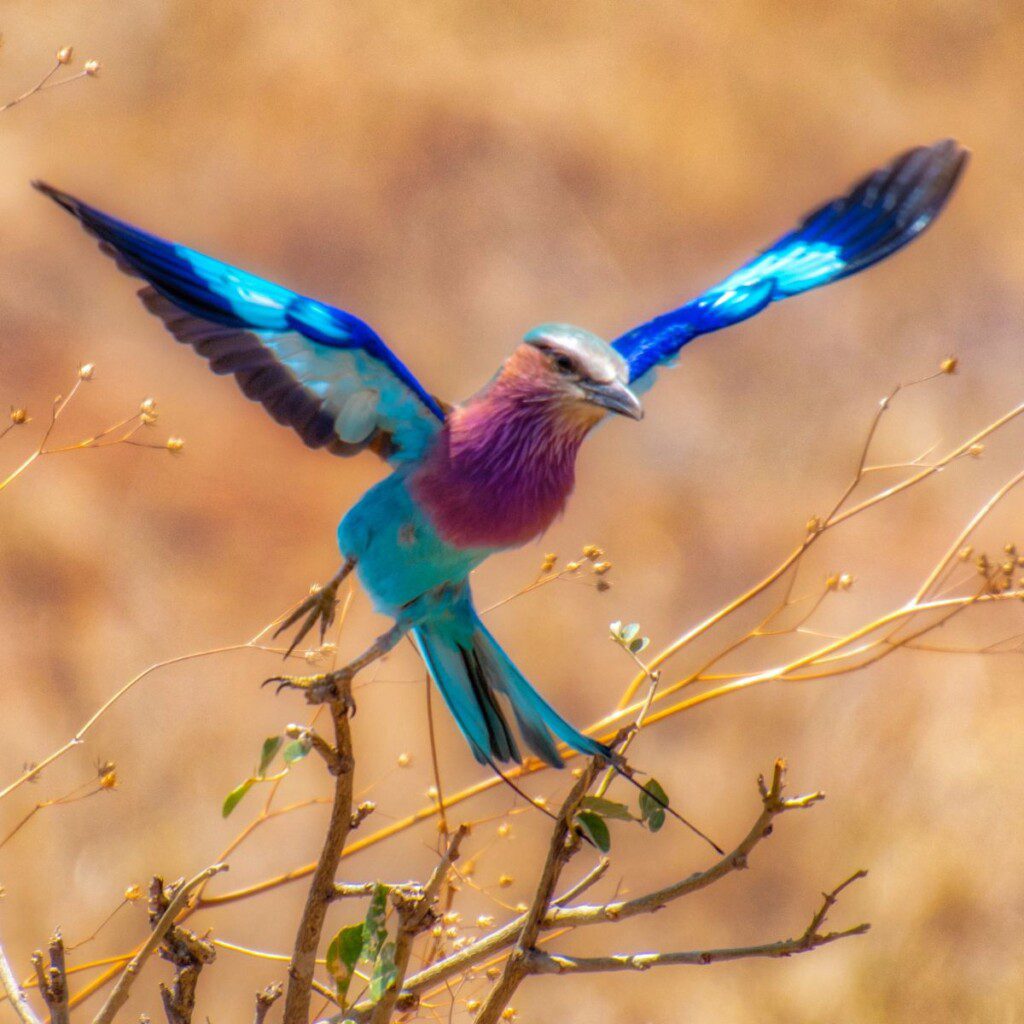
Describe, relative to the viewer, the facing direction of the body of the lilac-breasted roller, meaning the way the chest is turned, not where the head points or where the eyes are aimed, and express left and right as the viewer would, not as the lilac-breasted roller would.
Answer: facing the viewer and to the right of the viewer
